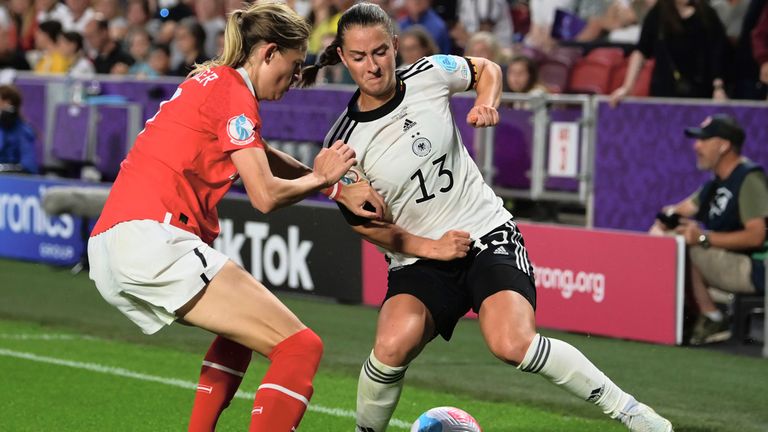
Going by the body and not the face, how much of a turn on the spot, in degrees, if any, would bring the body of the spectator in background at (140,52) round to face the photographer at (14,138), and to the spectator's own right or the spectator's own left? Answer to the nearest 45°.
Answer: approximately 45° to the spectator's own right

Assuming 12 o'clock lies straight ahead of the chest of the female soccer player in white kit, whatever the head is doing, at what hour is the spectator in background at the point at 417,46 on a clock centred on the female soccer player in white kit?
The spectator in background is roughly at 6 o'clock from the female soccer player in white kit.

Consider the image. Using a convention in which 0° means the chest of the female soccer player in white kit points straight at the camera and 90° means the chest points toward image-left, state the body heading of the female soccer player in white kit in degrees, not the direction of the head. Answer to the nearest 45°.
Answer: approximately 0°

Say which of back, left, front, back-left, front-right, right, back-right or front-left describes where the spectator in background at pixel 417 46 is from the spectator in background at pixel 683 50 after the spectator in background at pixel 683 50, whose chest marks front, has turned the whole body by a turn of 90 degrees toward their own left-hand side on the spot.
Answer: back
